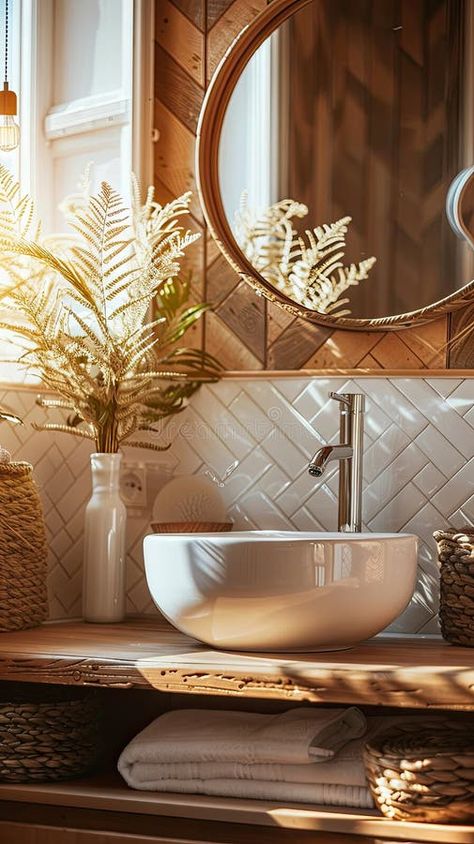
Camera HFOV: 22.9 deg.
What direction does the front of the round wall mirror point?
toward the camera

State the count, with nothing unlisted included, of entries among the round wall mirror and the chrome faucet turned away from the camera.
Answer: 0

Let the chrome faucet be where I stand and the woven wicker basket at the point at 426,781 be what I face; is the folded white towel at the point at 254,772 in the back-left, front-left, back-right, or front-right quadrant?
front-right

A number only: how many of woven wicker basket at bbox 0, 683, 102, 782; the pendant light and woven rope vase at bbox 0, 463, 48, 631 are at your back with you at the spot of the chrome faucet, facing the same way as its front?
0

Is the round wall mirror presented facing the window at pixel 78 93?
no

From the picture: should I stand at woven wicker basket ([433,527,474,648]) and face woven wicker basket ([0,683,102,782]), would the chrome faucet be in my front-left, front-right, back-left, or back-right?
front-right

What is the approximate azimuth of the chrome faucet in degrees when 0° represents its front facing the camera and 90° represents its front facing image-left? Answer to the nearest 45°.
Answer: approximately 45°

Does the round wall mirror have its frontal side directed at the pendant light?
no
